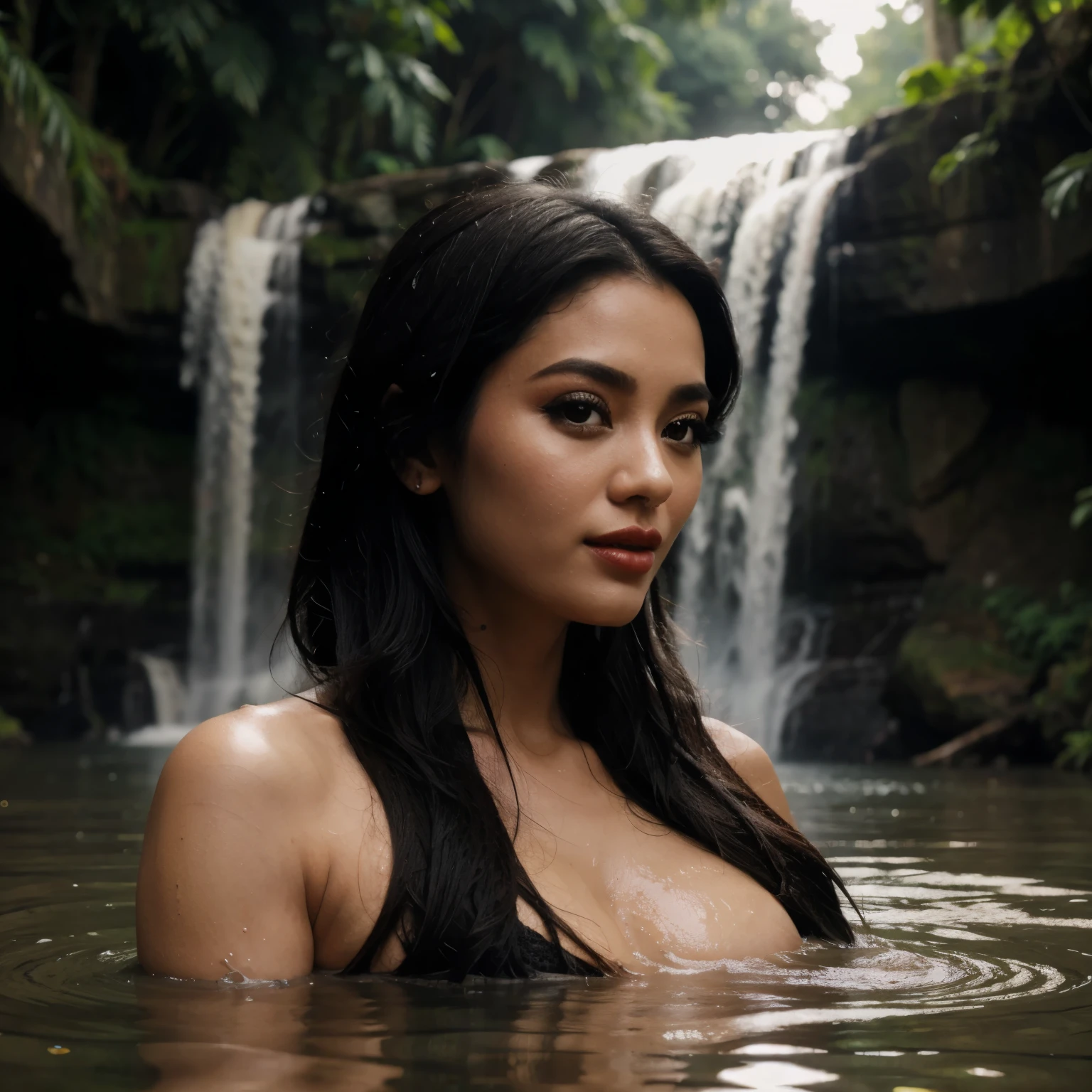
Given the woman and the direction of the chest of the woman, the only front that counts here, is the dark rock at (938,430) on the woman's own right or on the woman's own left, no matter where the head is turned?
on the woman's own left

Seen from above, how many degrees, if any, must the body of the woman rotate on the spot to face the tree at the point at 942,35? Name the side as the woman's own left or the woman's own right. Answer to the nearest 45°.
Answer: approximately 135° to the woman's own left

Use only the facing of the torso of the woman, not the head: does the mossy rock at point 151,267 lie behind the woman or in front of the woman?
behind

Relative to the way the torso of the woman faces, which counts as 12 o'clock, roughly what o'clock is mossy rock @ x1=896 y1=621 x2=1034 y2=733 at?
The mossy rock is roughly at 8 o'clock from the woman.

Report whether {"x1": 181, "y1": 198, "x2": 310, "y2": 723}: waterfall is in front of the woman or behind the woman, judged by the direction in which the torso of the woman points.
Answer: behind
